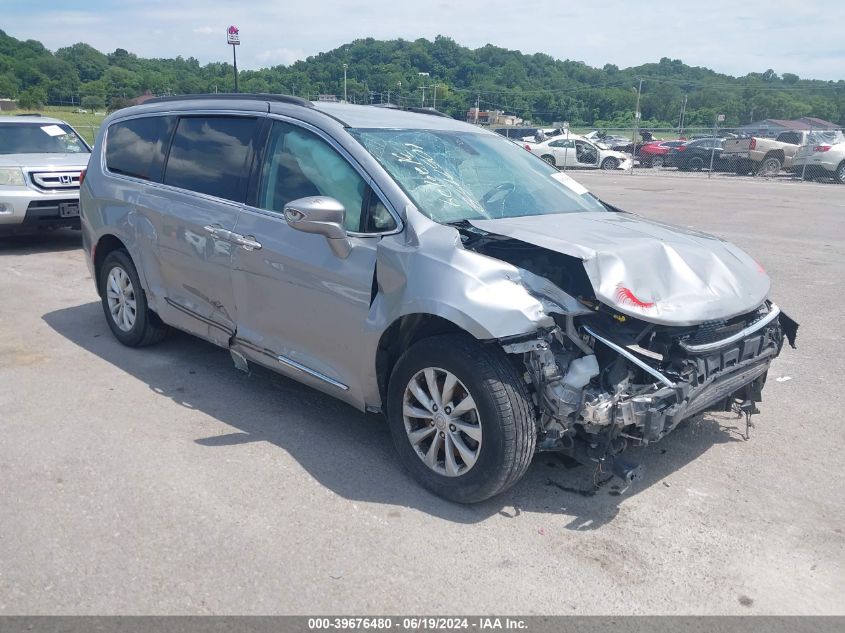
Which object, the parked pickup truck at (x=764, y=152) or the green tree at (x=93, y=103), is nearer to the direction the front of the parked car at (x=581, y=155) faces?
the parked pickup truck

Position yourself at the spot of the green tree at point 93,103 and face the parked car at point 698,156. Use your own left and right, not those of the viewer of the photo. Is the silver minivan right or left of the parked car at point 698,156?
right

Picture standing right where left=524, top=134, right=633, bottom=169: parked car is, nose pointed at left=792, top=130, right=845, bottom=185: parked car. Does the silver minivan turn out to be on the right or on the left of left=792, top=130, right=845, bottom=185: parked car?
right

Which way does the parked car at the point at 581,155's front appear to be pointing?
to the viewer's right

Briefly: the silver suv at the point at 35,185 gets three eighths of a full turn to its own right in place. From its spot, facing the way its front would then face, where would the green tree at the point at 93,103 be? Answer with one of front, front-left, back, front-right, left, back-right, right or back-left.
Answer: right

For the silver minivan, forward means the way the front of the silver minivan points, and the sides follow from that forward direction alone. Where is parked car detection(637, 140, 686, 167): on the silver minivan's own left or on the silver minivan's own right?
on the silver minivan's own left

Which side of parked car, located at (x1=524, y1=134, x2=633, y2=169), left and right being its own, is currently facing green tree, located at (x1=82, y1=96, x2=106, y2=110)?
back

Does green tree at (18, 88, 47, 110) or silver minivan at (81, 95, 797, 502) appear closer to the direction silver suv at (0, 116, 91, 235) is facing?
the silver minivan

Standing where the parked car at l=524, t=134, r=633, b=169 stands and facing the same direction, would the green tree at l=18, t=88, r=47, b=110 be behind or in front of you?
behind

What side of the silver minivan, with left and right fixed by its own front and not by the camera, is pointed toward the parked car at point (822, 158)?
left

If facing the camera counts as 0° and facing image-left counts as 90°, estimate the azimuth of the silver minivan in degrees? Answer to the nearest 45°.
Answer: approximately 315°
